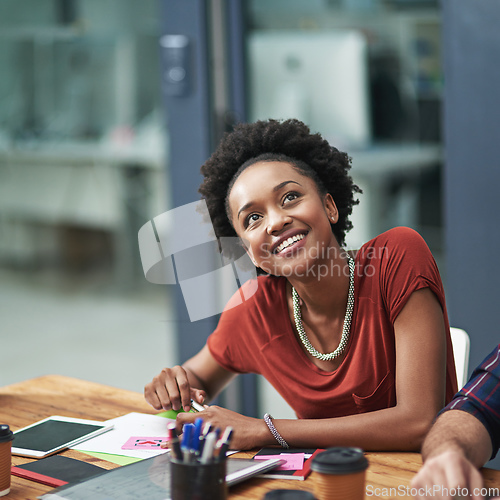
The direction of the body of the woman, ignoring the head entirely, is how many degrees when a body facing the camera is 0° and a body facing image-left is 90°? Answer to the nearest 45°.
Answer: approximately 45°
